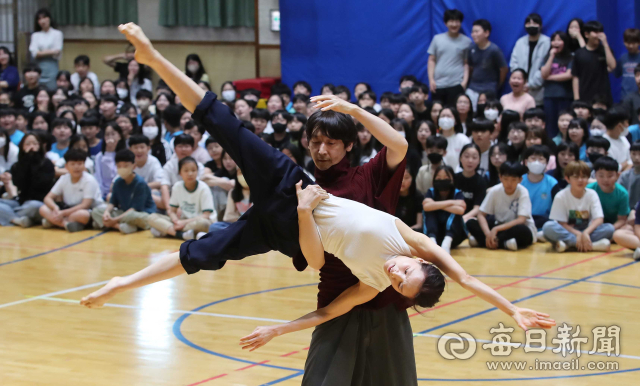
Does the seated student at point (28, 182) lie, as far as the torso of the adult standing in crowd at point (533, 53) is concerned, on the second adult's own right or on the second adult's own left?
on the second adult's own right

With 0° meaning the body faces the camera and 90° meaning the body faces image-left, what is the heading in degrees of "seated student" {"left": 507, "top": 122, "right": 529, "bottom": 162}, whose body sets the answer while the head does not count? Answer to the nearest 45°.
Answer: approximately 45°

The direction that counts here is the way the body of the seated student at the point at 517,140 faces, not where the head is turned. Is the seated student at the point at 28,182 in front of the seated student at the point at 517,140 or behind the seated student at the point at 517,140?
in front

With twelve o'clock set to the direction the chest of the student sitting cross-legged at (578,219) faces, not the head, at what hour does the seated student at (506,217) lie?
The seated student is roughly at 3 o'clock from the student sitting cross-legged.

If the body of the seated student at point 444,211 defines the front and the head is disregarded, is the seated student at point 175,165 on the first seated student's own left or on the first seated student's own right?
on the first seated student's own right

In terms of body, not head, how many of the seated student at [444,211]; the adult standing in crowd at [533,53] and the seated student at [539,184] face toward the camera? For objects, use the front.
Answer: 3

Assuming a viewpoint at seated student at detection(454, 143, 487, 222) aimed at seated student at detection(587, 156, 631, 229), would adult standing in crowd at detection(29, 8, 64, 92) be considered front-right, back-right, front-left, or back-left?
back-left

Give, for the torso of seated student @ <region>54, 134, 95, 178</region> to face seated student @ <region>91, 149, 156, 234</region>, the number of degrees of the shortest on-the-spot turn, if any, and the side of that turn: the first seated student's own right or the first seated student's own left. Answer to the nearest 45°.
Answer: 0° — they already face them

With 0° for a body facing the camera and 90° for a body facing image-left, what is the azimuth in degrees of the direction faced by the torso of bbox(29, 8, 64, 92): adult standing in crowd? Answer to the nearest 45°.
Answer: approximately 0°

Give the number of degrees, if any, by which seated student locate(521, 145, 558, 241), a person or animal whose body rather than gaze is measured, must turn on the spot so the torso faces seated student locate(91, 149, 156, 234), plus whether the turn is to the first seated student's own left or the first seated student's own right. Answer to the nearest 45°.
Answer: approximately 90° to the first seated student's own right

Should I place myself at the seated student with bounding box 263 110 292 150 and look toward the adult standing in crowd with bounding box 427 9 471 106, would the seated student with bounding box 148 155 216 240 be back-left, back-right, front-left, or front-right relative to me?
back-right

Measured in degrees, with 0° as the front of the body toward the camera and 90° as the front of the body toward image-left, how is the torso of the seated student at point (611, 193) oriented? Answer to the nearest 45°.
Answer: approximately 45°
